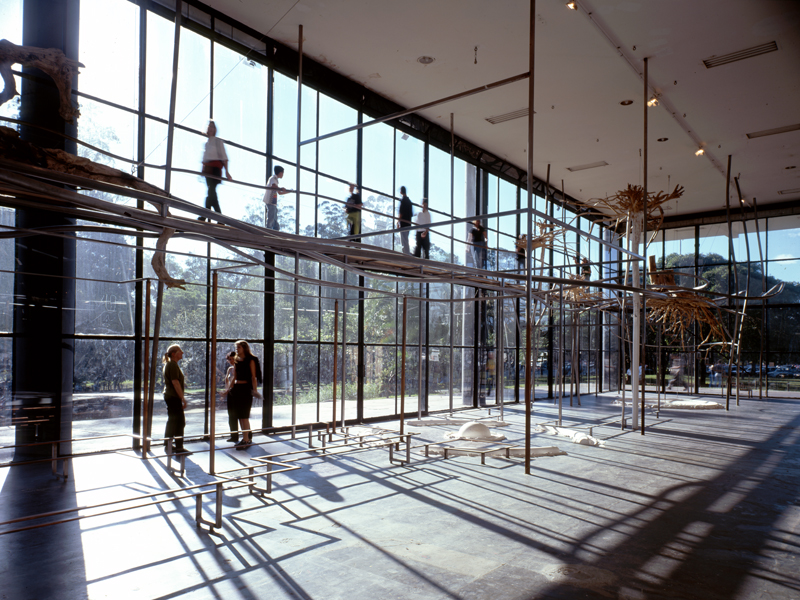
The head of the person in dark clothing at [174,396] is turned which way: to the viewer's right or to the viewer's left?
to the viewer's right

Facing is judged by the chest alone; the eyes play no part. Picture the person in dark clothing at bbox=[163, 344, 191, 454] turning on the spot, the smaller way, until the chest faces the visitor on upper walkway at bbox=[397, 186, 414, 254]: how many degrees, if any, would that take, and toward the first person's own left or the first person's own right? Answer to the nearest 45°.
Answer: approximately 45° to the first person's own left

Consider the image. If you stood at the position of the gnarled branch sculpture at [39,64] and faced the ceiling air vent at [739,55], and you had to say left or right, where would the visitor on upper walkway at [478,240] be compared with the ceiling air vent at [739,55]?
left

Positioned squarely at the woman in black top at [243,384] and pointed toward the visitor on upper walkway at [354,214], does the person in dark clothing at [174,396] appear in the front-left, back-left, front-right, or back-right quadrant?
back-left

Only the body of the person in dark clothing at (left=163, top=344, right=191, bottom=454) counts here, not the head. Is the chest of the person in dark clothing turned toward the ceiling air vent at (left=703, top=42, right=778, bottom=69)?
yes

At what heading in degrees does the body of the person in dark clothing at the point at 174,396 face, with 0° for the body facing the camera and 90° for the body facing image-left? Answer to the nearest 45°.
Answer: approximately 270°

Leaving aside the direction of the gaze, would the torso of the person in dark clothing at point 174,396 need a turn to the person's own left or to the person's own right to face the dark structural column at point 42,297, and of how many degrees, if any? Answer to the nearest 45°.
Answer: approximately 180°

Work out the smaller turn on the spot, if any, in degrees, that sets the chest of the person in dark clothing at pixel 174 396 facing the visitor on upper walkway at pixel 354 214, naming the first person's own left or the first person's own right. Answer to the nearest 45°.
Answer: approximately 45° to the first person's own left

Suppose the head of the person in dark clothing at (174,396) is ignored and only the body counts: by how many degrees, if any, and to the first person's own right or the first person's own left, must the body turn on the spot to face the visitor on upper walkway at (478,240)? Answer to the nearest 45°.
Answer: approximately 45° to the first person's own left
